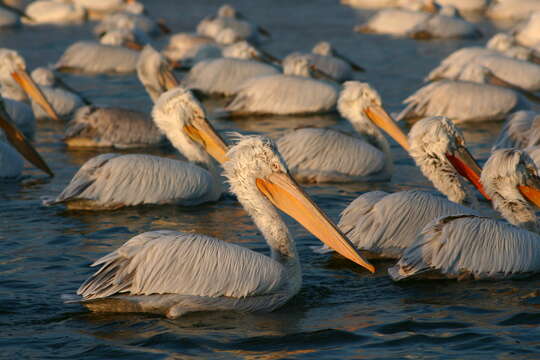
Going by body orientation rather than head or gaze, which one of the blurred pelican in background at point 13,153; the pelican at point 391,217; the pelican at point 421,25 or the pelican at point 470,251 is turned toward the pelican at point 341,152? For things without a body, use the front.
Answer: the blurred pelican in background

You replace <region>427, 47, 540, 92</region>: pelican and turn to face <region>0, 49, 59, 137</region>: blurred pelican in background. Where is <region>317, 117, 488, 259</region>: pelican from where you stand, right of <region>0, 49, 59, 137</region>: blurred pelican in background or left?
left

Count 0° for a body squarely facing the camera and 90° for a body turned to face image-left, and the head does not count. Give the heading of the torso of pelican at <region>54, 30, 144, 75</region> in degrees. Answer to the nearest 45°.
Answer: approximately 270°

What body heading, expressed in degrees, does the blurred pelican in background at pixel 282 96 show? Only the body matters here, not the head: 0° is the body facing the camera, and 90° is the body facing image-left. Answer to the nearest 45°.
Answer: approximately 270°

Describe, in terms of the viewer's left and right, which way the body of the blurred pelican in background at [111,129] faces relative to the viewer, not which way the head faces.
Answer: facing to the right of the viewer

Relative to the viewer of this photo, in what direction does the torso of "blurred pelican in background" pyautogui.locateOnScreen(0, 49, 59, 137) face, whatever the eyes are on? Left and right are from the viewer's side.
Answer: facing to the right of the viewer

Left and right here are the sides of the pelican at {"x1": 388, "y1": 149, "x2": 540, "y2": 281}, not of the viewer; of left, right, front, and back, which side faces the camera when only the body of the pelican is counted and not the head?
right

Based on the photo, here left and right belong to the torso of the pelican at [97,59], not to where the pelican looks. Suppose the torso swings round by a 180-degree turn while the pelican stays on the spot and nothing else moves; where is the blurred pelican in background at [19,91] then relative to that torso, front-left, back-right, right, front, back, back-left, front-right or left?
left

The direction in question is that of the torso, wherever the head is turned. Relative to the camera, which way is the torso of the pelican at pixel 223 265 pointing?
to the viewer's right

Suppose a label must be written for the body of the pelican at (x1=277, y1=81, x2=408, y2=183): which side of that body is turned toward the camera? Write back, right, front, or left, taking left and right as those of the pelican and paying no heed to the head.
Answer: right

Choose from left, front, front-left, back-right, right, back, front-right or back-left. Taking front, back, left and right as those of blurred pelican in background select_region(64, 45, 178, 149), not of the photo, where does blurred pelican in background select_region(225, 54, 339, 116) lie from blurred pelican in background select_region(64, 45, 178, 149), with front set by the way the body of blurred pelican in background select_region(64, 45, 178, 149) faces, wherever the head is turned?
front-left

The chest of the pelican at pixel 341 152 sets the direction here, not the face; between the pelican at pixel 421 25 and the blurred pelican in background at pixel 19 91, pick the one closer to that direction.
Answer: the pelican

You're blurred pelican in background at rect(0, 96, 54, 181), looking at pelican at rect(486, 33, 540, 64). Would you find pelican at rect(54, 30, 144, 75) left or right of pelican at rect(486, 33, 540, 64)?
left

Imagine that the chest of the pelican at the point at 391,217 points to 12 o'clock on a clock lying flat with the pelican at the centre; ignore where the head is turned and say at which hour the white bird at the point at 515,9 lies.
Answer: The white bird is roughly at 9 o'clock from the pelican.
